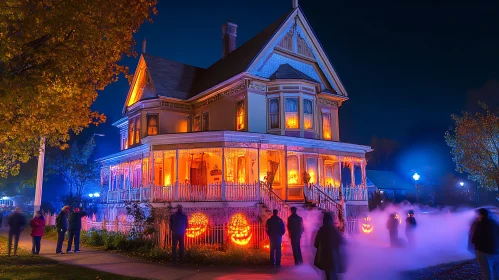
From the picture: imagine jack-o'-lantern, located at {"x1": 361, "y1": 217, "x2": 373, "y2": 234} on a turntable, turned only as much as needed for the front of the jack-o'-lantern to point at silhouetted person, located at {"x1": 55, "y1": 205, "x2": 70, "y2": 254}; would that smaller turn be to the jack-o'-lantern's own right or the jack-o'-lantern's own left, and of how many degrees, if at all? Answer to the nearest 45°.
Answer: approximately 45° to the jack-o'-lantern's own right

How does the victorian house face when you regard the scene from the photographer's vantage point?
facing the viewer and to the right of the viewer

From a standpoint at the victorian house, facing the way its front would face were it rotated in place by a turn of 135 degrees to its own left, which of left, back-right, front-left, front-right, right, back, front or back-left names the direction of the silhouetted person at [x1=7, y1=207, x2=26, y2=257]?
back-left

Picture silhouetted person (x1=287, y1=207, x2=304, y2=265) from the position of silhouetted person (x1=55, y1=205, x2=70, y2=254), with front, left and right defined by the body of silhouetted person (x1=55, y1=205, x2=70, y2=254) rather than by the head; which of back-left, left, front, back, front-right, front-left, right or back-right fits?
front-right

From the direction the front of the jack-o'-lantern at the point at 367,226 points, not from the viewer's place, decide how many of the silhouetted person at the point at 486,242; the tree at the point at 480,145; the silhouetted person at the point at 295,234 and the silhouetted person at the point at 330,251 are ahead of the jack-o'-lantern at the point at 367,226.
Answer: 3

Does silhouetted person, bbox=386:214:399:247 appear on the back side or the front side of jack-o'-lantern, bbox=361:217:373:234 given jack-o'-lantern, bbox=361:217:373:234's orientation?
on the front side

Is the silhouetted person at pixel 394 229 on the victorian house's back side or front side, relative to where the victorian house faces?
on the front side

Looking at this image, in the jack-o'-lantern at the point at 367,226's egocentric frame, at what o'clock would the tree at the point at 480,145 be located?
The tree is roughly at 7 o'clock from the jack-o'-lantern.

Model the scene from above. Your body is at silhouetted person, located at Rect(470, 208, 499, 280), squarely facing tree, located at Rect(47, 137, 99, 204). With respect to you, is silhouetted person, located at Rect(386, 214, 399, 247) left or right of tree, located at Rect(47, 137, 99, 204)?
right
